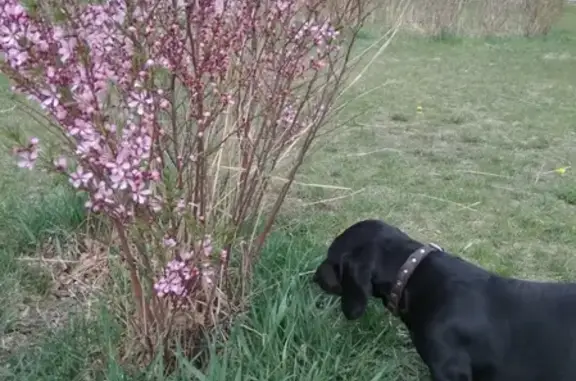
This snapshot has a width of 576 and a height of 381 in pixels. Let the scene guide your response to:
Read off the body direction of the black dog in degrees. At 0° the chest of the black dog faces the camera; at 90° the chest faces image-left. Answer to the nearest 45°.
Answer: approximately 90°

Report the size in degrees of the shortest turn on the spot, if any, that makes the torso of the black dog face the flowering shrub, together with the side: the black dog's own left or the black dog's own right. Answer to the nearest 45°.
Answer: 0° — it already faces it
